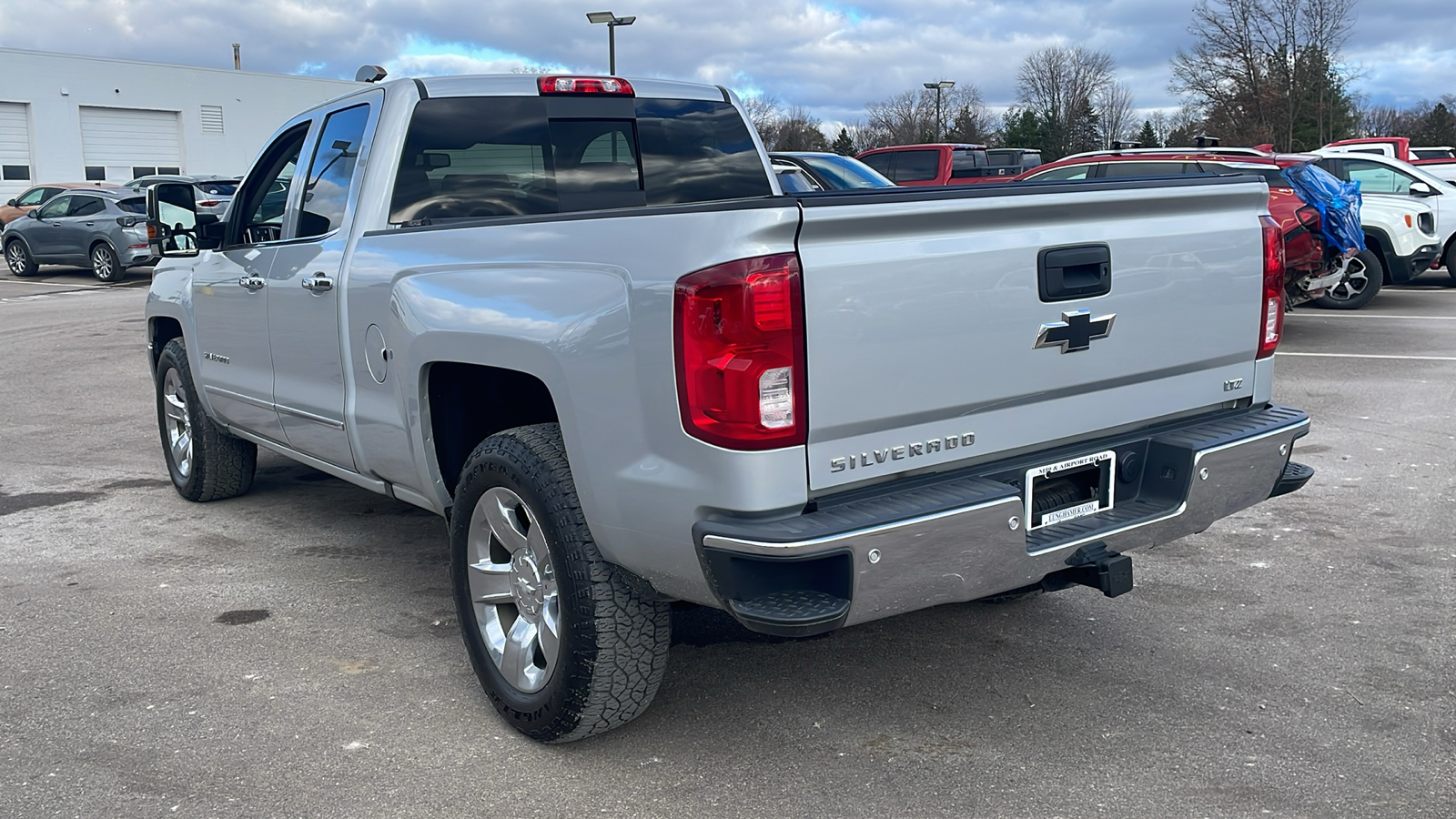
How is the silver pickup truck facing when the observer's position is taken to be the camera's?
facing away from the viewer and to the left of the viewer

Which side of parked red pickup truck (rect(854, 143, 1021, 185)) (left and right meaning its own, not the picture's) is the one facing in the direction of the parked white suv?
back

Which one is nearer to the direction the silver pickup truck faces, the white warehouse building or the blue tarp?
the white warehouse building

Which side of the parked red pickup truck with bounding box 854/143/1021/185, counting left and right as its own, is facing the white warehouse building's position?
front

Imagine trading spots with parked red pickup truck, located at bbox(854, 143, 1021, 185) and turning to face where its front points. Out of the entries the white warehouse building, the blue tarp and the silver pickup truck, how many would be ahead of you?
1

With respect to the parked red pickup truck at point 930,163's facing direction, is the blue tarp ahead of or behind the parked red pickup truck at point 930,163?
behind

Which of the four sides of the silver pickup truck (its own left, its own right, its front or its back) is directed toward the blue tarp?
right

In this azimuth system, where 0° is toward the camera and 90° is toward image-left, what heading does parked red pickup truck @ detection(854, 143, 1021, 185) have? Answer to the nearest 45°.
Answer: approximately 135°

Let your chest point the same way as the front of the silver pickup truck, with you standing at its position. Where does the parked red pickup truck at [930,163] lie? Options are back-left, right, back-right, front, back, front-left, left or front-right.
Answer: front-right

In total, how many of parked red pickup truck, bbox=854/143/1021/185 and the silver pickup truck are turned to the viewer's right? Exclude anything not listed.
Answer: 0
